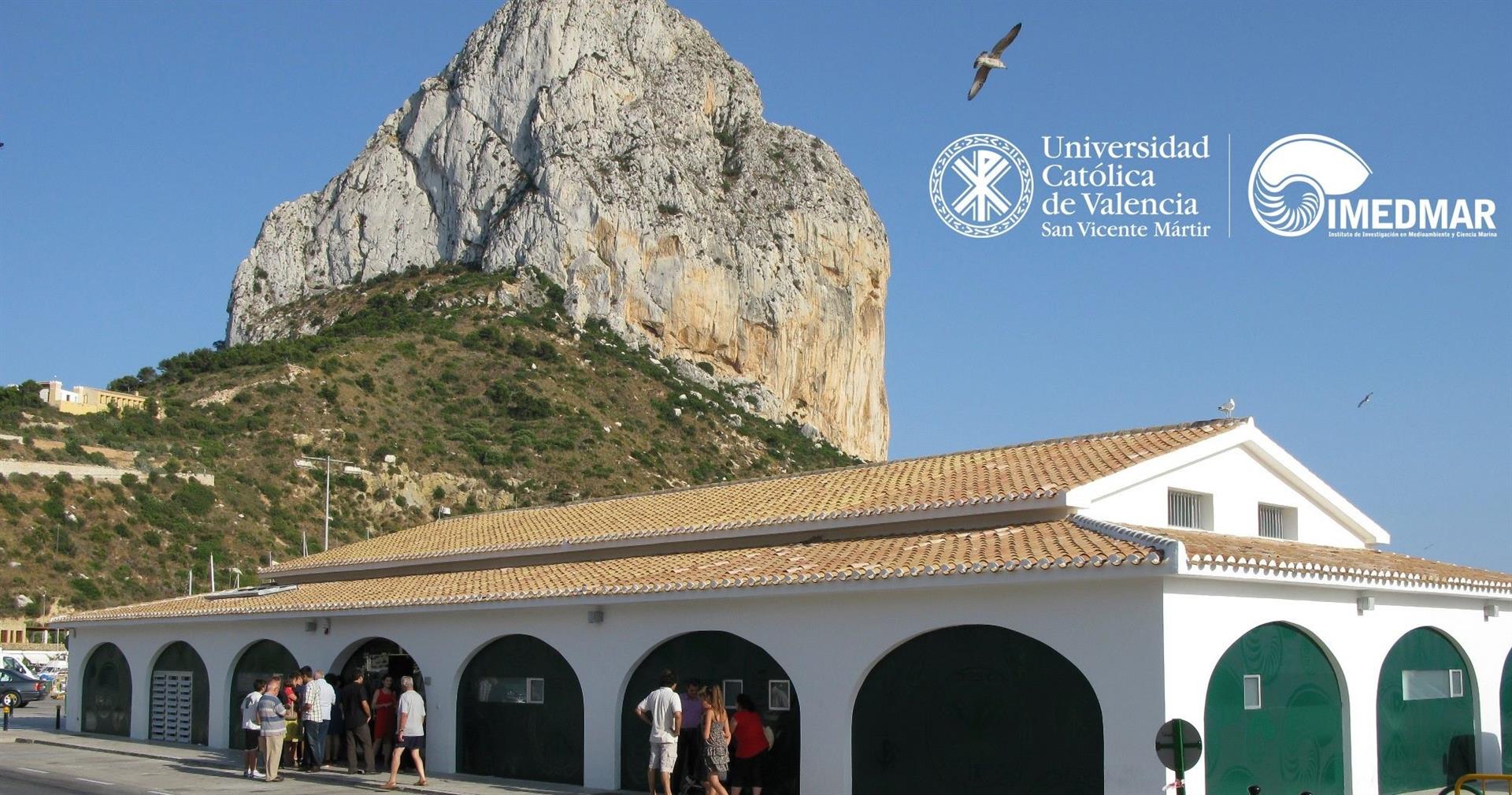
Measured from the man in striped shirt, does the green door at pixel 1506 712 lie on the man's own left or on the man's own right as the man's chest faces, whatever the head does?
on the man's own right

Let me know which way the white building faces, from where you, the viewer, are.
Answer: facing the viewer and to the left of the viewer
